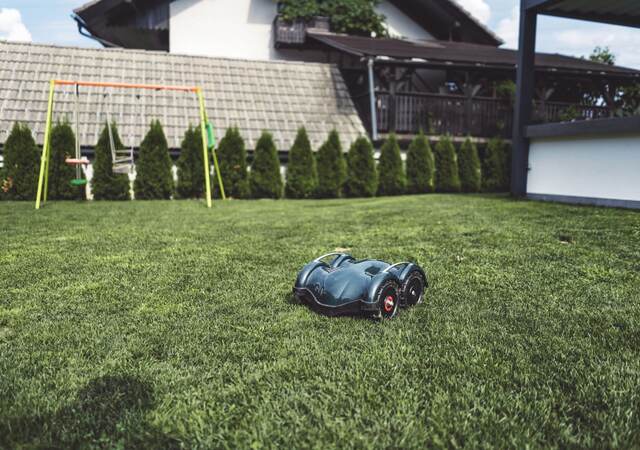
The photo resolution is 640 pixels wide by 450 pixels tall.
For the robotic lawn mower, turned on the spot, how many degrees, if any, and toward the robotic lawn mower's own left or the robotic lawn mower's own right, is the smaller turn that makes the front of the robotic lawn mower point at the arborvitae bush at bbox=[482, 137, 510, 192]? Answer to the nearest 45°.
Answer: approximately 135° to the robotic lawn mower's own right

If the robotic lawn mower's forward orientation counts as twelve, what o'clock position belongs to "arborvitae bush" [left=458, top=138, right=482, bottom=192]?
The arborvitae bush is roughly at 5 o'clock from the robotic lawn mower.

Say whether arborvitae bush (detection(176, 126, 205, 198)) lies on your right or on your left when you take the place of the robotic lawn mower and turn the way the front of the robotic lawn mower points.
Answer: on your right

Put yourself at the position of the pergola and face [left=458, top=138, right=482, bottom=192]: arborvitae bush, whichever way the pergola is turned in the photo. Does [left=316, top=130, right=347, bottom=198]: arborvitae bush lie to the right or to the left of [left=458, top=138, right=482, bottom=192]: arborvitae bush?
left

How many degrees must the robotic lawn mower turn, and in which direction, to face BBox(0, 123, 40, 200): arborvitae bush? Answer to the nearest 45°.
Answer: approximately 90° to its right
